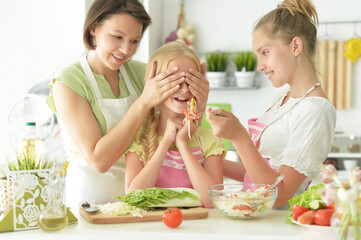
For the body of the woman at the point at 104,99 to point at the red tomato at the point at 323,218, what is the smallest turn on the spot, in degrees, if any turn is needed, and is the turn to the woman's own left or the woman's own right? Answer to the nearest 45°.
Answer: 0° — they already face it

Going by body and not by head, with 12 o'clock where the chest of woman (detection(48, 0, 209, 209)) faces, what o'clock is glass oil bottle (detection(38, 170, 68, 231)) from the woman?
The glass oil bottle is roughly at 2 o'clock from the woman.

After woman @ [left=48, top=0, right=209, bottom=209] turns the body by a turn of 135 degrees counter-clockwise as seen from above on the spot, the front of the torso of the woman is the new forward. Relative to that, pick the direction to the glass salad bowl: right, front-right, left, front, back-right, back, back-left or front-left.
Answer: back-right

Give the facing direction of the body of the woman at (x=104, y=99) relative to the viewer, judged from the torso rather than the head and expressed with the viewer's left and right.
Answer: facing the viewer and to the right of the viewer

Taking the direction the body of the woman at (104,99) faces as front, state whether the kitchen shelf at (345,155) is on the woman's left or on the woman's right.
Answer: on the woman's left

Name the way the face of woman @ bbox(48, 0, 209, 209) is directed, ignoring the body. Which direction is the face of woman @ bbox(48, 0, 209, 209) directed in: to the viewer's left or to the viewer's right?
to the viewer's right

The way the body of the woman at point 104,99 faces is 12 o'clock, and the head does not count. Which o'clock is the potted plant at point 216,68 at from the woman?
The potted plant is roughly at 8 o'clock from the woman.

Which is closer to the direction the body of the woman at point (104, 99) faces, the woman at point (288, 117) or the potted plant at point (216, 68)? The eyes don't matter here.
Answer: the woman

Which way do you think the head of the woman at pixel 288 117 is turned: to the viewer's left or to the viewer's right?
to the viewer's left

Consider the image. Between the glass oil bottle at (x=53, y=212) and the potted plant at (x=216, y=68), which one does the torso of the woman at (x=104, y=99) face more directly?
the glass oil bottle

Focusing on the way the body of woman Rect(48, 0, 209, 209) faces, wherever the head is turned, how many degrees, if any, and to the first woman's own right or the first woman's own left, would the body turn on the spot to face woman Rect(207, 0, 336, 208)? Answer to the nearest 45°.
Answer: approximately 45° to the first woman's own left

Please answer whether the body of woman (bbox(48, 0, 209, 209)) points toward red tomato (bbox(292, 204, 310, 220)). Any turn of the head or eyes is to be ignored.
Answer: yes

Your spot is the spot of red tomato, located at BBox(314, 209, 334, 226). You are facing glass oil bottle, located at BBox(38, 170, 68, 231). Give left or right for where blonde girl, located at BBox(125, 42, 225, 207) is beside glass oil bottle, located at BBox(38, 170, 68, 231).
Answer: right
